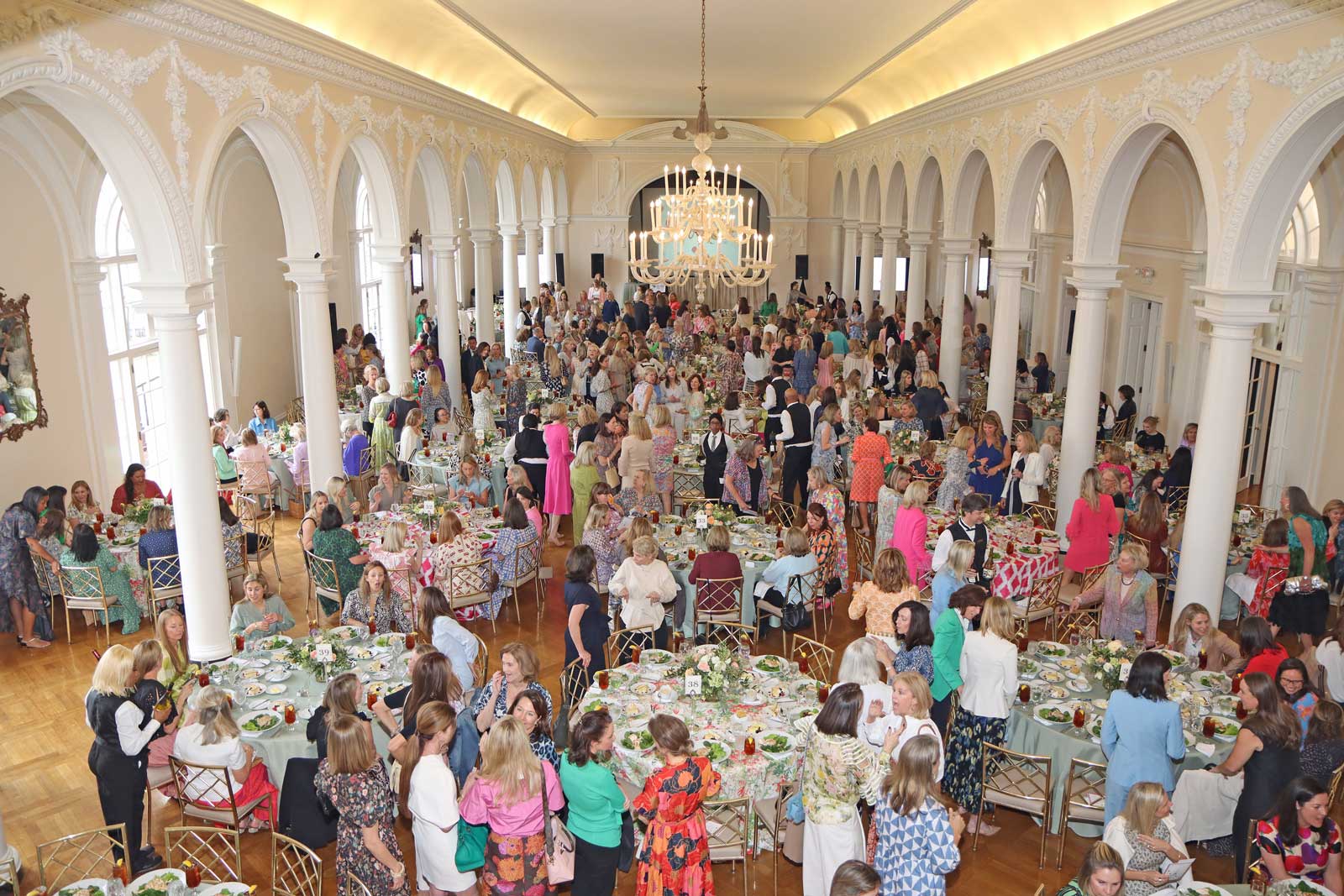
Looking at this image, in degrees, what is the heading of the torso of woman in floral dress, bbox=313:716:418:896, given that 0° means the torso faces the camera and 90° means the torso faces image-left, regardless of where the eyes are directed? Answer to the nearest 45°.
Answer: approximately 225°

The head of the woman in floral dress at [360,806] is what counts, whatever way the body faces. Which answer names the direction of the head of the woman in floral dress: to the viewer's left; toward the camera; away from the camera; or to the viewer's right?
away from the camera

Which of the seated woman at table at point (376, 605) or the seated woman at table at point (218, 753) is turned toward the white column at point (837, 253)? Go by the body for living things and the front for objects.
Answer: the seated woman at table at point (218, 753)

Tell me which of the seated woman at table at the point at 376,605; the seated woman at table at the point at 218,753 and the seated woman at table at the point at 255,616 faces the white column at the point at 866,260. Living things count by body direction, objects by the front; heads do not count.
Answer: the seated woman at table at the point at 218,753

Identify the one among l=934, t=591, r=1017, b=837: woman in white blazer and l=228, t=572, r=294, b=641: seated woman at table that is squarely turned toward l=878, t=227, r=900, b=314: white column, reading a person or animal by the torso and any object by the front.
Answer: the woman in white blazer

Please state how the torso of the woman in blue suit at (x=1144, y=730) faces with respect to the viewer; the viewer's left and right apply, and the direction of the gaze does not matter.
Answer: facing away from the viewer

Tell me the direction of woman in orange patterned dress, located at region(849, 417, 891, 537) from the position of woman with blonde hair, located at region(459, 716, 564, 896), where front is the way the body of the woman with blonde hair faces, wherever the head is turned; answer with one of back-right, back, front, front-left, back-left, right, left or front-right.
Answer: front-right

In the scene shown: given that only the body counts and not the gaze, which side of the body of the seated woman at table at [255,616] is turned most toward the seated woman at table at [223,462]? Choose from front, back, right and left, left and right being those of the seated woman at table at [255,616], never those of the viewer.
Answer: back

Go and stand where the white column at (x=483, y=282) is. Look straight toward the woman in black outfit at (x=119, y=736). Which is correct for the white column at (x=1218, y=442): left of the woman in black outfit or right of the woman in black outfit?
left

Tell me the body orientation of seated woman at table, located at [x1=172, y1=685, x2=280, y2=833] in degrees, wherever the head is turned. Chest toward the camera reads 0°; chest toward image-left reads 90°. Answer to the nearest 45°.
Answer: approximately 225°

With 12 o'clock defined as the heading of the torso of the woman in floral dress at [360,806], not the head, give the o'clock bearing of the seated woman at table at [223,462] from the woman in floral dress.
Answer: The seated woman at table is roughly at 10 o'clock from the woman in floral dress.

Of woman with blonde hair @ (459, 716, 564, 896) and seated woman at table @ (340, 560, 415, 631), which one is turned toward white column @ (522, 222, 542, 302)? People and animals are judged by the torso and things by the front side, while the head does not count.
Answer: the woman with blonde hair

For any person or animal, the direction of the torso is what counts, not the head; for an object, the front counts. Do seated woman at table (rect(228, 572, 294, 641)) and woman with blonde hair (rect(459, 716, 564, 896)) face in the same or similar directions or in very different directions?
very different directions

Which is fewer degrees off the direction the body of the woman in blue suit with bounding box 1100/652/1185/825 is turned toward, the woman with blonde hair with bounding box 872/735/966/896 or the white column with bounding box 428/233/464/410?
the white column

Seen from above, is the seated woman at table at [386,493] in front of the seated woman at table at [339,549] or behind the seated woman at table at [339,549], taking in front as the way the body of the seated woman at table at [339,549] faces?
in front

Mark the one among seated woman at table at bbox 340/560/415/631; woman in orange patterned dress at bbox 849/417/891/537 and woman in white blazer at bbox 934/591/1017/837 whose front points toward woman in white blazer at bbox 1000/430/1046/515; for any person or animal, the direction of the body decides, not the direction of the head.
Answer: woman in white blazer at bbox 934/591/1017/837
